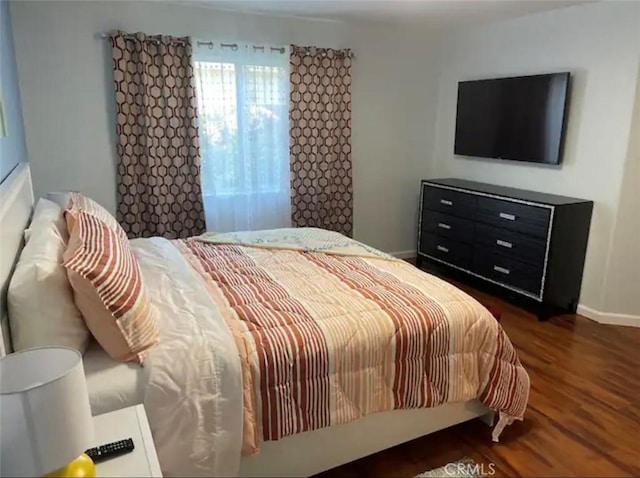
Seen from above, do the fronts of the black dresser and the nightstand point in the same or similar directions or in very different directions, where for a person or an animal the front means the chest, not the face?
very different directions

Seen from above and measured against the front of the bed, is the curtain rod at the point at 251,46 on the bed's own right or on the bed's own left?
on the bed's own left

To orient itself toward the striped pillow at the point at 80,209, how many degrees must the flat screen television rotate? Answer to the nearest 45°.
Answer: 0° — it already faces it

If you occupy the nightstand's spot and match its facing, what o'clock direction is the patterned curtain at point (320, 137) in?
The patterned curtain is roughly at 10 o'clock from the nightstand.

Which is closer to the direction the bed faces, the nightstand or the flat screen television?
the flat screen television

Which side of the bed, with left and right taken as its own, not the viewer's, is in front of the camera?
right

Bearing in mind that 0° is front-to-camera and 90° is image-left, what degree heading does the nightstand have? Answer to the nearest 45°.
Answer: approximately 270°

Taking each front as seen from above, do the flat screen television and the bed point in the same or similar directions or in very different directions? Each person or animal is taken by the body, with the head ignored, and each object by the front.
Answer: very different directions

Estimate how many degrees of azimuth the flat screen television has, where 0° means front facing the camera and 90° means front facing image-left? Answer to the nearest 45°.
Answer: approximately 45°

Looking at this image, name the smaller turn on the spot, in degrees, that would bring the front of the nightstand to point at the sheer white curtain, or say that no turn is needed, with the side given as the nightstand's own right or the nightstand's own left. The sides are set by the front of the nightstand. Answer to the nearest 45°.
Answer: approximately 45° to the nightstand's own left

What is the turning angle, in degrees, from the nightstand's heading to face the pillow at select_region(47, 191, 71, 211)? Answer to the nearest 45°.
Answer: approximately 90° to its left
